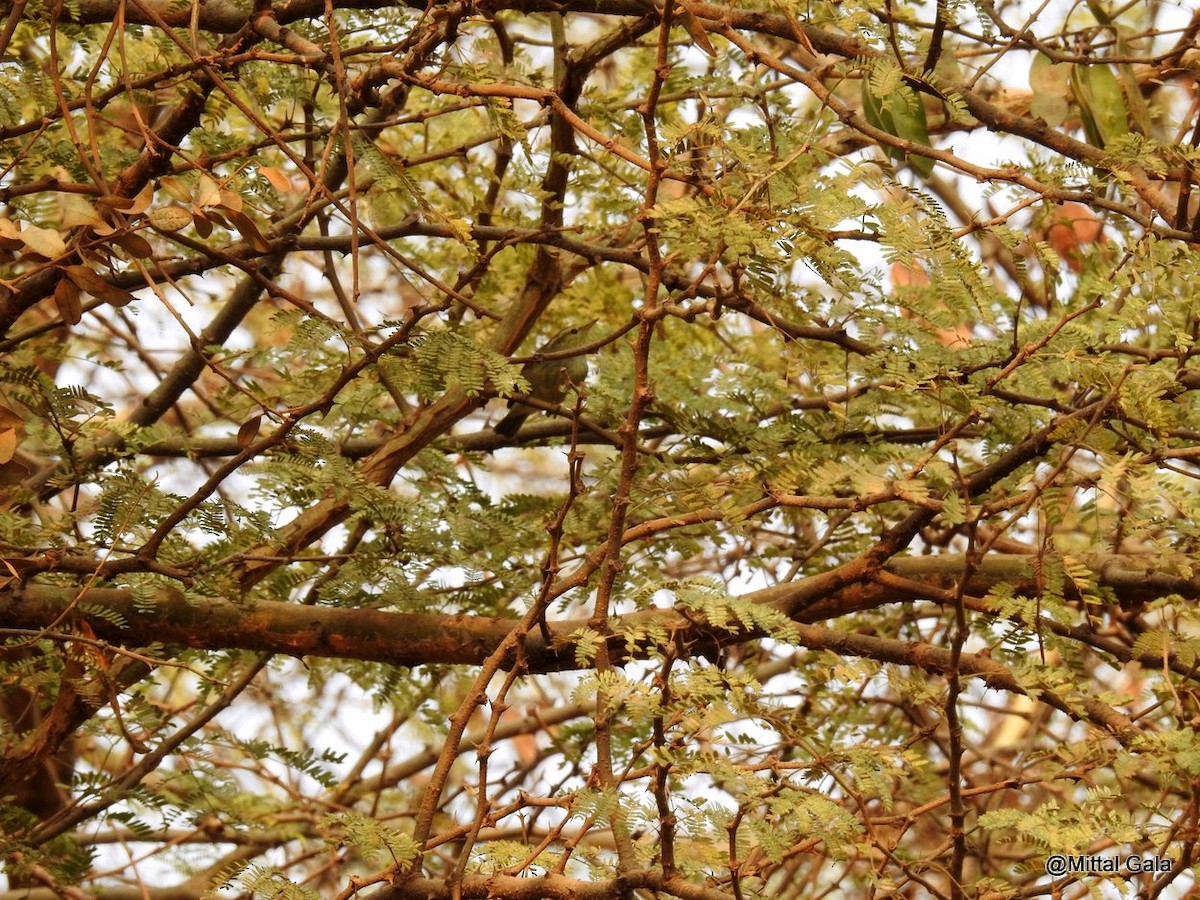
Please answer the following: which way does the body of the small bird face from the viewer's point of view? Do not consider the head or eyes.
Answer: to the viewer's right
